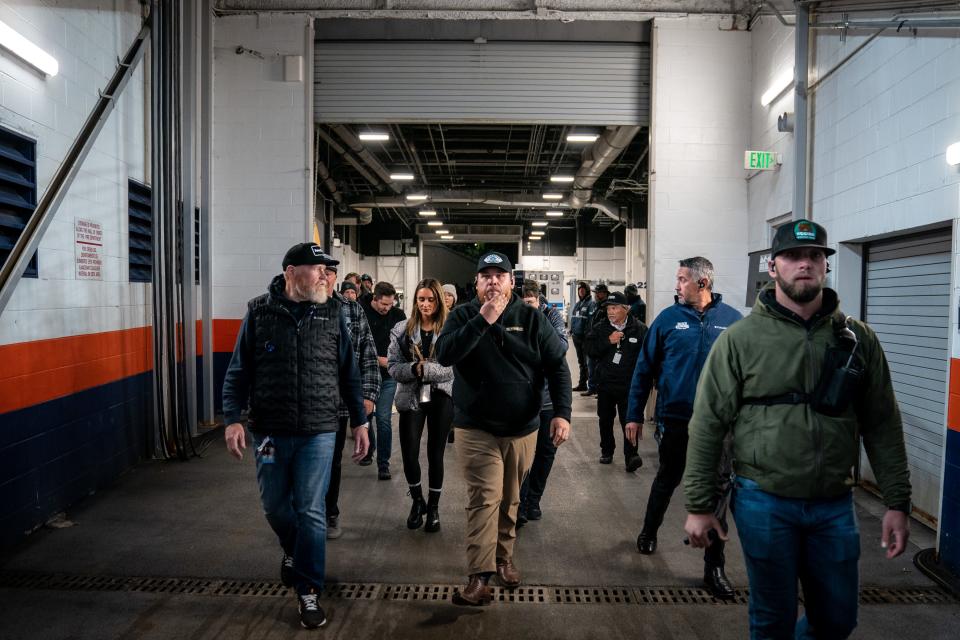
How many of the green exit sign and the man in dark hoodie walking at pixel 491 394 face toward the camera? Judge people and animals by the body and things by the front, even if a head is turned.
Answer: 2

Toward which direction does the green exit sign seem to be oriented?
toward the camera

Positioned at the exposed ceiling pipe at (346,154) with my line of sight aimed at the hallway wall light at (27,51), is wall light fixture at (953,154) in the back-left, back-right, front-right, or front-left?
front-left

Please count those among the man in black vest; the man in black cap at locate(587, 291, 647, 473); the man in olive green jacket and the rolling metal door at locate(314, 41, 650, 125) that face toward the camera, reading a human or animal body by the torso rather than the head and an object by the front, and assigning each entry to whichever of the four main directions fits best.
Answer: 4

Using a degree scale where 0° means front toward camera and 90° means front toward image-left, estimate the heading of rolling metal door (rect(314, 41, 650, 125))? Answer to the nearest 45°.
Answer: approximately 0°

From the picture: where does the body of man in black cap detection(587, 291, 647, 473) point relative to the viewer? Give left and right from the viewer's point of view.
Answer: facing the viewer

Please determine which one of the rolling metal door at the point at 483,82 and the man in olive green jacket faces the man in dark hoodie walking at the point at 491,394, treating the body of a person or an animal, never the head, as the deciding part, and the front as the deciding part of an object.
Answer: the rolling metal door

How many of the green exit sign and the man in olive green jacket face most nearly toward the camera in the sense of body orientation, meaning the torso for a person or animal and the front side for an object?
2

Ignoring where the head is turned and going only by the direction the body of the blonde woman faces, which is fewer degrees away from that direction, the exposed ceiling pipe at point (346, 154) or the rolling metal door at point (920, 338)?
the rolling metal door

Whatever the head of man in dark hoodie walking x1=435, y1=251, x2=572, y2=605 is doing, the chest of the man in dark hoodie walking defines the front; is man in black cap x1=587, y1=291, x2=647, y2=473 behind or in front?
behind

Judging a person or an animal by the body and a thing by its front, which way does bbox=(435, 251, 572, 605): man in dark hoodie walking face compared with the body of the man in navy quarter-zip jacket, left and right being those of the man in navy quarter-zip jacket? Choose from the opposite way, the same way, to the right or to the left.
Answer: the same way

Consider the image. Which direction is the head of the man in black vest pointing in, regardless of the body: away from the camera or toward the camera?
toward the camera

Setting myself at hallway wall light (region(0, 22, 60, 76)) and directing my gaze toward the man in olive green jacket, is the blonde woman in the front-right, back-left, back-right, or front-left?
front-left

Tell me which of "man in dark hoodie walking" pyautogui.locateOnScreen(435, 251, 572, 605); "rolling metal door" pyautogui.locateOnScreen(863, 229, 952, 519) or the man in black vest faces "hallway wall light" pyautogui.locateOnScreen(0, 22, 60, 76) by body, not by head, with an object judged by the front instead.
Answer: the rolling metal door

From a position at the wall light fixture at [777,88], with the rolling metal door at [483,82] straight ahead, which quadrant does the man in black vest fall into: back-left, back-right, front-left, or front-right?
front-left

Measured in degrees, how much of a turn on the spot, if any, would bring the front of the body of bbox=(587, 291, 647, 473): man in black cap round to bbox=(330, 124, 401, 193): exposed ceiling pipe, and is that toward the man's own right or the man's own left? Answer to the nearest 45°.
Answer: approximately 135° to the man's own right

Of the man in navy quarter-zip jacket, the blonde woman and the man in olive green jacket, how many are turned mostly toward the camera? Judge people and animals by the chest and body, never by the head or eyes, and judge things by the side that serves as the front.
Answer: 3
